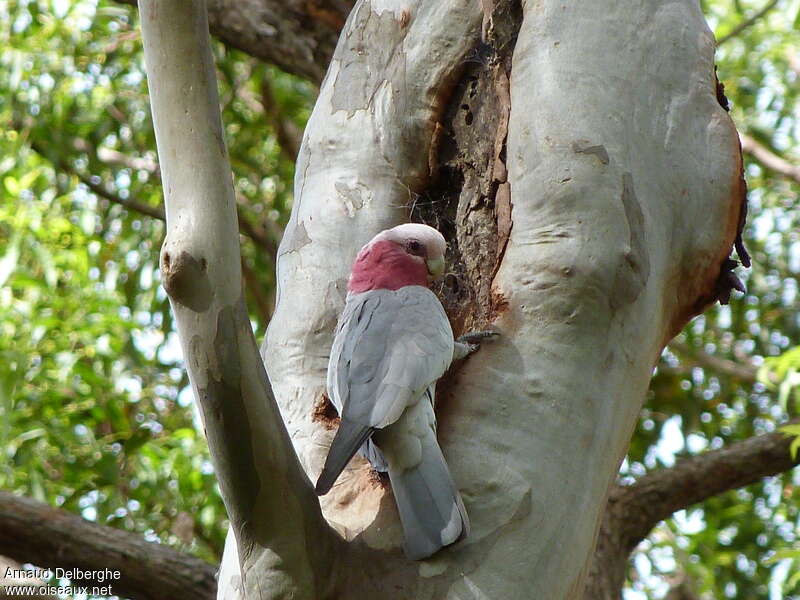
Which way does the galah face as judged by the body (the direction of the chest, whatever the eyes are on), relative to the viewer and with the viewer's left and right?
facing away from the viewer and to the right of the viewer

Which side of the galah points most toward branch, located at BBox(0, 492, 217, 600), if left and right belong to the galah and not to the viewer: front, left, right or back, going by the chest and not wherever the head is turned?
left

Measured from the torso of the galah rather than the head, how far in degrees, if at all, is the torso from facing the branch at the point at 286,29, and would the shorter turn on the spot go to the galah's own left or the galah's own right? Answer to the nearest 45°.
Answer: approximately 45° to the galah's own left
